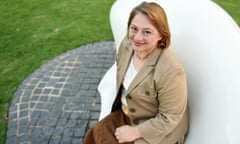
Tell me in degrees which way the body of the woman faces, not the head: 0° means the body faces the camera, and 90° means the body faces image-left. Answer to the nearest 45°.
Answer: approximately 45°
